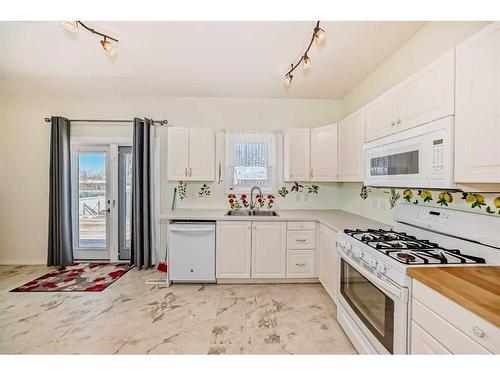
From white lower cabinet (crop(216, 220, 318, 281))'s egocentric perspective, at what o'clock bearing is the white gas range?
The white gas range is roughly at 11 o'clock from the white lower cabinet.

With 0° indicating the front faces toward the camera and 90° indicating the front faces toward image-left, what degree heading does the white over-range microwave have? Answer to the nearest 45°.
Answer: approximately 45°

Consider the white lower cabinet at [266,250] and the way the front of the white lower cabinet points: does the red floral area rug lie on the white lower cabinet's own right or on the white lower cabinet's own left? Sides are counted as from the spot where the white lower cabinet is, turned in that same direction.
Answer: on the white lower cabinet's own right

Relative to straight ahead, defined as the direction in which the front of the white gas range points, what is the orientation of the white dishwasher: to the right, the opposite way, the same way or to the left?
to the left

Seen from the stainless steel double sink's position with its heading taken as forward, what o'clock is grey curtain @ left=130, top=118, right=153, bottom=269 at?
The grey curtain is roughly at 3 o'clock from the stainless steel double sink.

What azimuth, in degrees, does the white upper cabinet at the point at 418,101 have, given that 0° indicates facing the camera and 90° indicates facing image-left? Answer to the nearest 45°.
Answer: approximately 45°

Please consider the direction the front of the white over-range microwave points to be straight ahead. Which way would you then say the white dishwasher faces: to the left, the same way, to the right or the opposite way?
to the left
